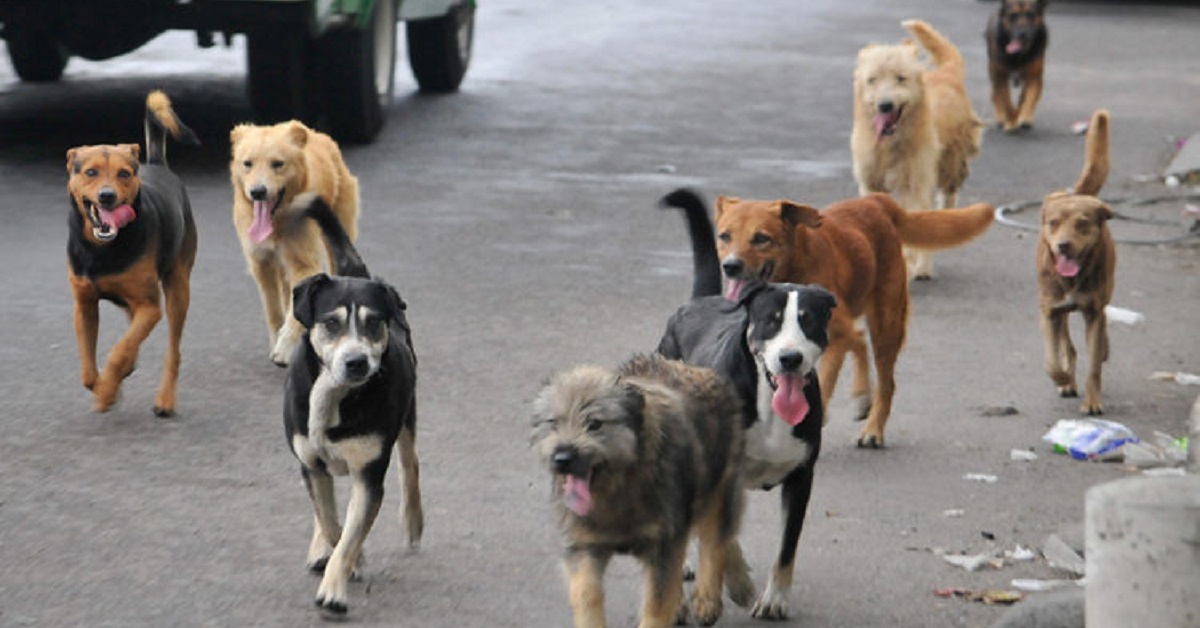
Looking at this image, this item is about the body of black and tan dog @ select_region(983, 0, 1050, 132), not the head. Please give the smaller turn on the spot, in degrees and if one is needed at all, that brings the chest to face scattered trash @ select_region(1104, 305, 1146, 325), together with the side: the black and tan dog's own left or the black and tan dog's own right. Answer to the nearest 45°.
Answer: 0° — it already faces it

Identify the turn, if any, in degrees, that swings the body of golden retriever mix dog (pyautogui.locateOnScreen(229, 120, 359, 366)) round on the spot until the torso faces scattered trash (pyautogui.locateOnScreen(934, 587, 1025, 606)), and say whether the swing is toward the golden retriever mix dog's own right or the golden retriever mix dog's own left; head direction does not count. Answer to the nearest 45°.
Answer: approximately 90° to the golden retriever mix dog's own left

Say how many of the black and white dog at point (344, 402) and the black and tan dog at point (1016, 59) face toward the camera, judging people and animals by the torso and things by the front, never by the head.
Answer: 2

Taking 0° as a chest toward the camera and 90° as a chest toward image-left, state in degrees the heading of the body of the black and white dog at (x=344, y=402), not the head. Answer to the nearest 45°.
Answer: approximately 0°

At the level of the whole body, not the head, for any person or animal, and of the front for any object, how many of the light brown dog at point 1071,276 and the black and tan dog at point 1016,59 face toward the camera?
2

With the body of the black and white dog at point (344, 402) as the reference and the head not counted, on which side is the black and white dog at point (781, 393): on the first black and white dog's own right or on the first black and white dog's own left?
on the first black and white dog's own left

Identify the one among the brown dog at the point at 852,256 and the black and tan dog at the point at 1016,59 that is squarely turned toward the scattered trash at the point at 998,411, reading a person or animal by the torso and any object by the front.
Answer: the black and tan dog

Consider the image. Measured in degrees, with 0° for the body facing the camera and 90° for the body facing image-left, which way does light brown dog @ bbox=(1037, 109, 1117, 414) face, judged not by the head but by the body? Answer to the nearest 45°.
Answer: approximately 0°
